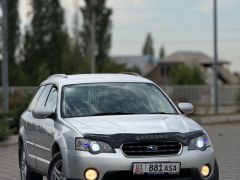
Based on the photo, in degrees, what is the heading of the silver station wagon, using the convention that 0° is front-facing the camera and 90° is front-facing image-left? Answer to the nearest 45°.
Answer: approximately 315°
